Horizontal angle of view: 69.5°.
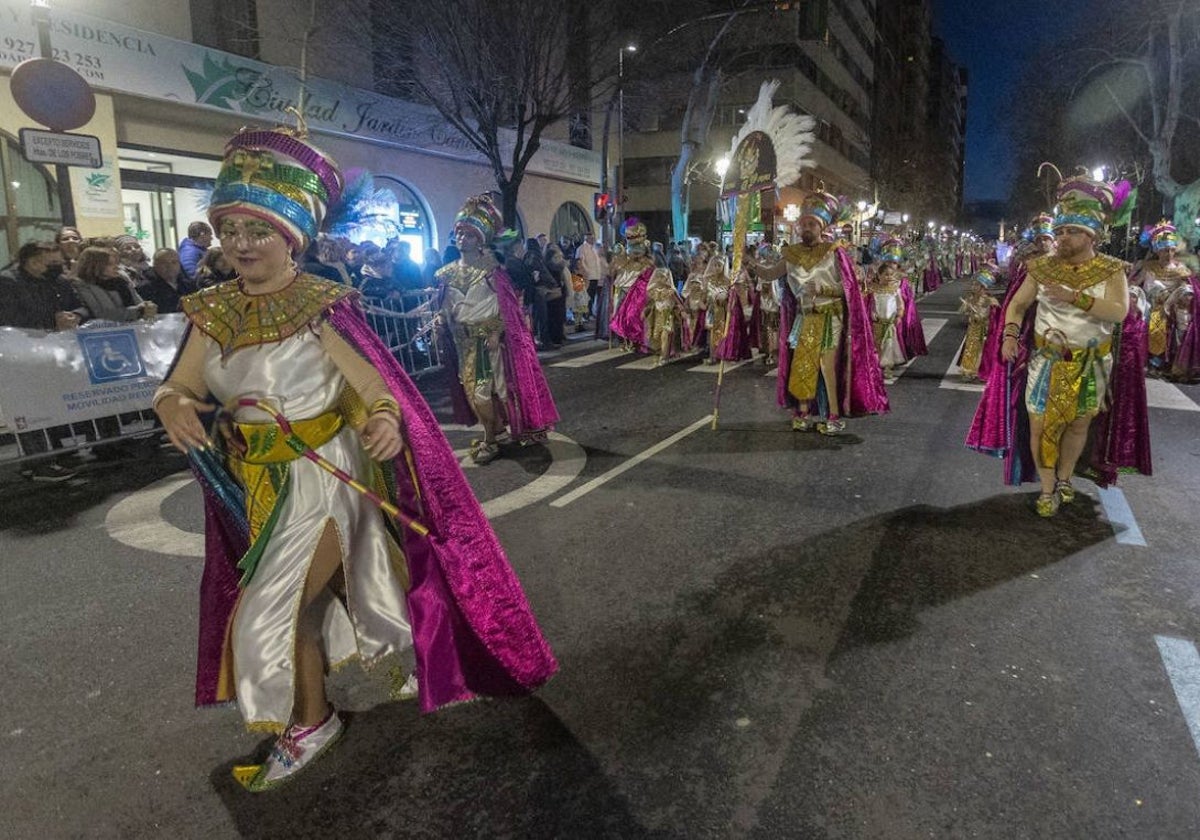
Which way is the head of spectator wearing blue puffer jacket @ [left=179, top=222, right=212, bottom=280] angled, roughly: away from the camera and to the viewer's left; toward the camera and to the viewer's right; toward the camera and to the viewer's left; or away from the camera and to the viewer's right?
toward the camera and to the viewer's right

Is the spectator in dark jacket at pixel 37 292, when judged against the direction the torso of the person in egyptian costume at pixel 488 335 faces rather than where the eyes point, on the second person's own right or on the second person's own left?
on the second person's own right

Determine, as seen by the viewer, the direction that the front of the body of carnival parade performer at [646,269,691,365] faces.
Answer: toward the camera

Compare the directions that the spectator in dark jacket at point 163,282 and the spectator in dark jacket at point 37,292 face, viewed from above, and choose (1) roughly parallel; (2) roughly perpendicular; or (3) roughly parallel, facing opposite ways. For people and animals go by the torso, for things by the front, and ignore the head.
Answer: roughly parallel

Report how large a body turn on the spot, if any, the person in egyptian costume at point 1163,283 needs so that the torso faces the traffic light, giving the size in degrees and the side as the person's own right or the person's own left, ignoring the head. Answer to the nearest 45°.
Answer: approximately 135° to the person's own right

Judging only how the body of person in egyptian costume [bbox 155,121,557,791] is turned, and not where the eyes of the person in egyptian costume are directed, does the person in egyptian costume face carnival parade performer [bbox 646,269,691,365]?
no

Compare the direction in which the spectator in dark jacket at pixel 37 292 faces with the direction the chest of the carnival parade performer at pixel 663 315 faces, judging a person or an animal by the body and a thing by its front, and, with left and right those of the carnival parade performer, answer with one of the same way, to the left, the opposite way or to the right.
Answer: to the left

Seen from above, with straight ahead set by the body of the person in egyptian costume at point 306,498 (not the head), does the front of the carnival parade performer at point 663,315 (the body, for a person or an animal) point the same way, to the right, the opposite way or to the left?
the same way

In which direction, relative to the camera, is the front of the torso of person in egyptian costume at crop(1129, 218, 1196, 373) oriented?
toward the camera

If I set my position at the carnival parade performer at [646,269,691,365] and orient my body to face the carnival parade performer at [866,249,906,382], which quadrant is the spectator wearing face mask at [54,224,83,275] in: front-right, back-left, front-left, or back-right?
back-right

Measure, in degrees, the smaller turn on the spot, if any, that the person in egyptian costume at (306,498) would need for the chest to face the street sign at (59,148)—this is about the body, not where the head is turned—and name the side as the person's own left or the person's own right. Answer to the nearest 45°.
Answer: approximately 135° to the person's own right

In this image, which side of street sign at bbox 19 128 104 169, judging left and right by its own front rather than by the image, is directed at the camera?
front

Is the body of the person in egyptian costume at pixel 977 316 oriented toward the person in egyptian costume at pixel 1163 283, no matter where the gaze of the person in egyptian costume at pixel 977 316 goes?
no

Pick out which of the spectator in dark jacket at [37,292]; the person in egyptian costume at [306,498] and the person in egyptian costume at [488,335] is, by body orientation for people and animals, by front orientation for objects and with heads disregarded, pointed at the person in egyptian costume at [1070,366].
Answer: the spectator in dark jacket

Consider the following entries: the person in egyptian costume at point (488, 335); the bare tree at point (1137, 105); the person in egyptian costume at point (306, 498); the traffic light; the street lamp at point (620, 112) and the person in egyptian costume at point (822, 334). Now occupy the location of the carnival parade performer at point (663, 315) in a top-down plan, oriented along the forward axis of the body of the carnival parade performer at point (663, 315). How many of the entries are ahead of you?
3
